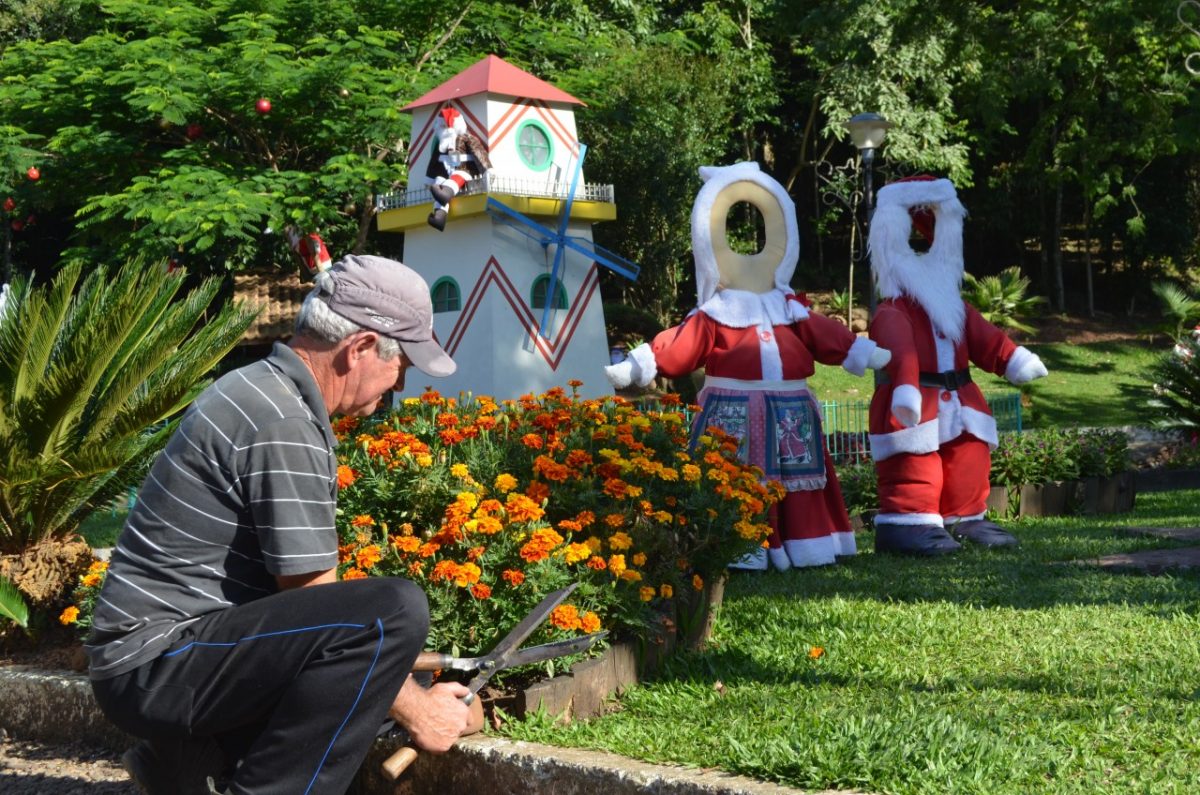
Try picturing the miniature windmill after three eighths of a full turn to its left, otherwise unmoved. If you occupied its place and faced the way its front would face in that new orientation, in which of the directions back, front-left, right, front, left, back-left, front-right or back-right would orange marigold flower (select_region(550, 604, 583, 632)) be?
back

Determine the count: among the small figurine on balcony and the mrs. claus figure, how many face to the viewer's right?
0

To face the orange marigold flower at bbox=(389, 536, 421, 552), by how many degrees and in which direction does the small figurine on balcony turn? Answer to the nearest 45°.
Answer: approximately 45° to its left

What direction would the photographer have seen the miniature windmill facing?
facing the viewer and to the right of the viewer

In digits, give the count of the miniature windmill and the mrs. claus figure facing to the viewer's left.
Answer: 0

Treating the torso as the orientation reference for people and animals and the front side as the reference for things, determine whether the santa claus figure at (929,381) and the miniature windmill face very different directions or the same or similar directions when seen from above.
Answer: same or similar directions

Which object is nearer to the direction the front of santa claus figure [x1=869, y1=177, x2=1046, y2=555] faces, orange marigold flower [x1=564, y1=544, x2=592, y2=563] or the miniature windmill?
the orange marigold flower

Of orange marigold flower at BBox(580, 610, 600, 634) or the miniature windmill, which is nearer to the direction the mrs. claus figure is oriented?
the orange marigold flower

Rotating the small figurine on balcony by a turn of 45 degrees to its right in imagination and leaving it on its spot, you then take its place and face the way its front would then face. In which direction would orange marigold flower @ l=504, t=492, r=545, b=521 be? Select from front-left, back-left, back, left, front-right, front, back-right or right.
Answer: left

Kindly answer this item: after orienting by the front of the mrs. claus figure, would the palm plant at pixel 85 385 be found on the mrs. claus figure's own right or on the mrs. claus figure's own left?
on the mrs. claus figure's own right

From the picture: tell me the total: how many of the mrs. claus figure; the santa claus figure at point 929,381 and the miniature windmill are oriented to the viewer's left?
0

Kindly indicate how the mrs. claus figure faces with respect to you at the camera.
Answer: facing the viewer

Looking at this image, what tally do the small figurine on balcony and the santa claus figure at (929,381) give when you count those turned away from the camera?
0

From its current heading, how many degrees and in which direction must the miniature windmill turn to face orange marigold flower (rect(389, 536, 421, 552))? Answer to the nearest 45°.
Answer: approximately 45° to its right
